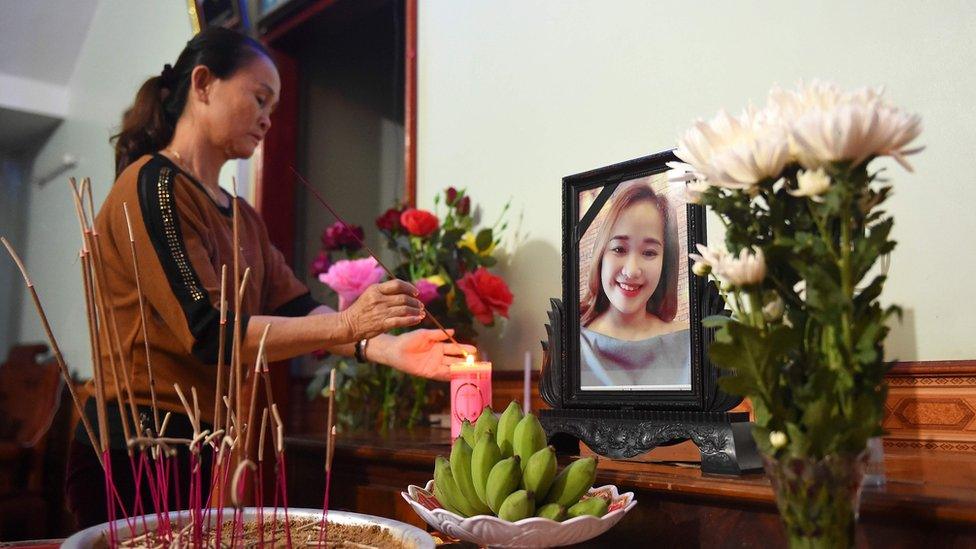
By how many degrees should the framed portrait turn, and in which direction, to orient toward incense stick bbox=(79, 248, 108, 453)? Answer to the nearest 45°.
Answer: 0° — it already faces it

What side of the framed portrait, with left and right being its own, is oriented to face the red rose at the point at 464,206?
right

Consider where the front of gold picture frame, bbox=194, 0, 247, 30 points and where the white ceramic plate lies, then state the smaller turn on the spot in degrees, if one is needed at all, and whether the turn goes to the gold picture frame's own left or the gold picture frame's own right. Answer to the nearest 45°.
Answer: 0° — it already faces it

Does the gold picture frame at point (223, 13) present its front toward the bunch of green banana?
yes

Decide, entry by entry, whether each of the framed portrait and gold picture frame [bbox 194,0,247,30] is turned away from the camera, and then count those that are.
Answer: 0

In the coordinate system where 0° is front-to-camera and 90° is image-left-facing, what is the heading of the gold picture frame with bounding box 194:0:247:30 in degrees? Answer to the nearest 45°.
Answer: approximately 0°

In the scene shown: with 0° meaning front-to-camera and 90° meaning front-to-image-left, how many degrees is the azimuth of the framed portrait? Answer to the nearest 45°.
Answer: approximately 45°

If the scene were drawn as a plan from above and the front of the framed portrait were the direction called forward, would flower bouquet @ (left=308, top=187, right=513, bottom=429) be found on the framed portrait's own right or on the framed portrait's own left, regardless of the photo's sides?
on the framed portrait's own right
